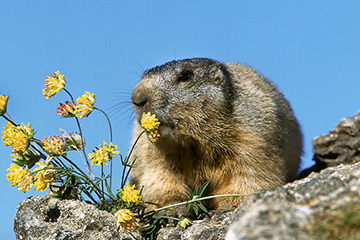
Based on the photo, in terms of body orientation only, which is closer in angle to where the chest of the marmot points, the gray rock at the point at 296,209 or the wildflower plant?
the wildflower plant

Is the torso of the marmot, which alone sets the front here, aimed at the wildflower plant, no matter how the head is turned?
yes

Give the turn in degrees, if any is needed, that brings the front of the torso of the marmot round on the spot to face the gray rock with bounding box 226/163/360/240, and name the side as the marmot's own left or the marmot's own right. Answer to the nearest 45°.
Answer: approximately 45° to the marmot's own left

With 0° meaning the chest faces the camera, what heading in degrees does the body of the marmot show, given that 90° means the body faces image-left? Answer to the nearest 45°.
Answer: approximately 45°

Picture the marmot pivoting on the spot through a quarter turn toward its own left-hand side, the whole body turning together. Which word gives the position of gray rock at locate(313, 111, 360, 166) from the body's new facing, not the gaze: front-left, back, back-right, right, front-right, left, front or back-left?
left
